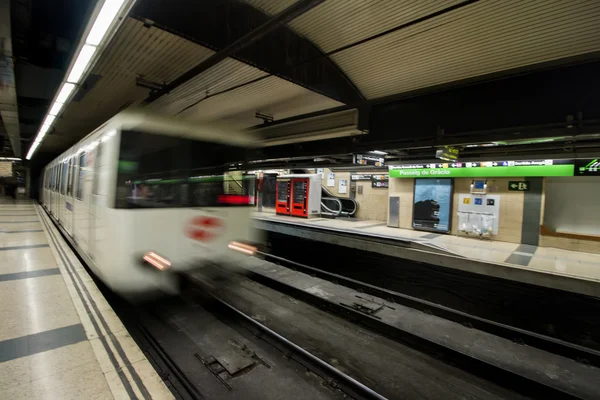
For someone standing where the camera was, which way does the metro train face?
facing the viewer and to the right of the viewer

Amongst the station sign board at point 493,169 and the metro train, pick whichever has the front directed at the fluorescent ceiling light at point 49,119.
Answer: the station sign board

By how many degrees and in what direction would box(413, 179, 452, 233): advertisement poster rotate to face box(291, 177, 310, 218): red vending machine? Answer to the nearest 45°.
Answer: approximately 90° to its right

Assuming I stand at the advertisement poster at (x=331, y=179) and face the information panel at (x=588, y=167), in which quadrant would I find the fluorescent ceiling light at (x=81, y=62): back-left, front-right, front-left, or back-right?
front-right

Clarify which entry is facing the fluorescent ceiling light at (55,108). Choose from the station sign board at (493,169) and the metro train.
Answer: the station sign board

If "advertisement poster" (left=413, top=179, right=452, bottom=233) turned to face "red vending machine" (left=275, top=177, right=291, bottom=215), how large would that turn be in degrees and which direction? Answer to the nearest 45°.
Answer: approximately 90° to its right

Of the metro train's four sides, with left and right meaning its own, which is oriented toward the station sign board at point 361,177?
left

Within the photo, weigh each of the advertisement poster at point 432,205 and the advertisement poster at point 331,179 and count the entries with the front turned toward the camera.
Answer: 2

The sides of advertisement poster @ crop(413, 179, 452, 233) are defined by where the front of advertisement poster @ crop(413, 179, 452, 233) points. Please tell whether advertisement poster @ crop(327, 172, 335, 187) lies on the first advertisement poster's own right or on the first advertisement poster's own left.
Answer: on the first advertisement poster's own right

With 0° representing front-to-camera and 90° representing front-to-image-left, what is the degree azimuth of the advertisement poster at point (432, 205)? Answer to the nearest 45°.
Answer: approximately 0°

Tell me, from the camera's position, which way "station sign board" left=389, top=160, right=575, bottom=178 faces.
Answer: facing the viewer and to the left of the viewer

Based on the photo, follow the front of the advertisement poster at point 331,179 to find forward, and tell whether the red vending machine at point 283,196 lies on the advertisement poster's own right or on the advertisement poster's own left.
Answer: on the advertisement poster's own right

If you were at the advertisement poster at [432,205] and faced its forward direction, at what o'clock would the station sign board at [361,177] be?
The station sign board is roughly at 4 o'clock from the advertisement poster.

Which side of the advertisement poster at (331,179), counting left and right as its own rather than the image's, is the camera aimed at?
front

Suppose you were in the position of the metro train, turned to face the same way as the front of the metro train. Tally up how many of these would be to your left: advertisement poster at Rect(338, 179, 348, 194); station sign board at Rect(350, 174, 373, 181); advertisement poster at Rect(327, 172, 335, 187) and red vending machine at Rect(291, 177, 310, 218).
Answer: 4

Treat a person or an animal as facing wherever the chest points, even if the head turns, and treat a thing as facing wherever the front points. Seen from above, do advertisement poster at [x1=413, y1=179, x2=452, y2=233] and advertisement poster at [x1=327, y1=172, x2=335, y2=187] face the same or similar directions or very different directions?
same or similar directions

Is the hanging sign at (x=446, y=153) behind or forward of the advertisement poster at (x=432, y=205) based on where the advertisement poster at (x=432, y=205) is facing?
forward
